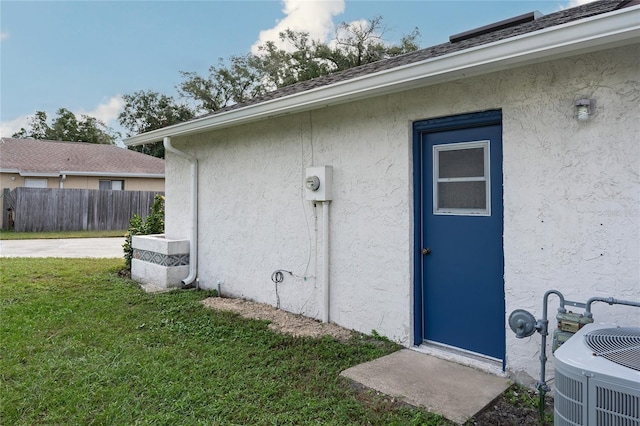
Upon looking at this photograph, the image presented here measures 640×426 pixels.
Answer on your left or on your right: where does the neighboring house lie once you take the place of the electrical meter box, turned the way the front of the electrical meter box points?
on your right

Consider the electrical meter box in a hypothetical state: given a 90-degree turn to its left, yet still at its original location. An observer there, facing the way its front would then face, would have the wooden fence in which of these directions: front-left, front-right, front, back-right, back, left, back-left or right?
back

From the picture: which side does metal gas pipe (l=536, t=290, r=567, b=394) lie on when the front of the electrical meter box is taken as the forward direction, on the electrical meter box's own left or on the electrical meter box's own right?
on the electrical meter box's own left

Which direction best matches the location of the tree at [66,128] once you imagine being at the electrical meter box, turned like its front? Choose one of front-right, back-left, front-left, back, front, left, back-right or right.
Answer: right

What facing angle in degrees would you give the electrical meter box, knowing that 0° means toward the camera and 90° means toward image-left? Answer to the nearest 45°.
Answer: approximately 45°

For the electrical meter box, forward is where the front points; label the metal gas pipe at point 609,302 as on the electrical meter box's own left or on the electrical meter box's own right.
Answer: on the electrical meter box's own left

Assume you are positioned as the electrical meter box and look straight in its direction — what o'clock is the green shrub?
The green shrub is roughly at 3 o'clock from the electrical meter box.

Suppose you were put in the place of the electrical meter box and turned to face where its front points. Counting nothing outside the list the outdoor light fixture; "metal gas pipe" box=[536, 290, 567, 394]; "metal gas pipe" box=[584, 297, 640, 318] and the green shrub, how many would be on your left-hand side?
3

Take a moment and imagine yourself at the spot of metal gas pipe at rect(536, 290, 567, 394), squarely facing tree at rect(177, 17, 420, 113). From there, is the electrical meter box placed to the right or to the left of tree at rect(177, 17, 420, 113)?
left

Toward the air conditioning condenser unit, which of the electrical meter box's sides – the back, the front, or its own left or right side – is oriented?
left

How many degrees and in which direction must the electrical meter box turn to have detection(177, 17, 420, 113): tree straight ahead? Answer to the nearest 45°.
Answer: approximately 135° to its right
